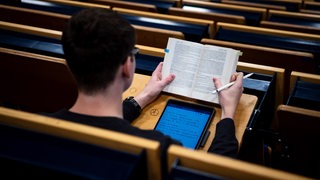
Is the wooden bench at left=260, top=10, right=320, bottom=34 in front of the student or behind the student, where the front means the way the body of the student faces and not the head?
in front

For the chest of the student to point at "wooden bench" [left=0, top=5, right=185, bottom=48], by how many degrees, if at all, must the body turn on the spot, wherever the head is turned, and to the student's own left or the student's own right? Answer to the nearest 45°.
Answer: approximately 45° to the student's own left

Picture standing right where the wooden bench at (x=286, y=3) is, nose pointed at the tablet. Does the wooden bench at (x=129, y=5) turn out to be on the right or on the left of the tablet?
right

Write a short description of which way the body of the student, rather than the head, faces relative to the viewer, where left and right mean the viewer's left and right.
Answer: facing away from the viewer and to the right of the viewer

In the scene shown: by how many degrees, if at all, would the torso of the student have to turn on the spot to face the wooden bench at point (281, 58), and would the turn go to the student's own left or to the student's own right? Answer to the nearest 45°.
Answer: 0° — they already face it

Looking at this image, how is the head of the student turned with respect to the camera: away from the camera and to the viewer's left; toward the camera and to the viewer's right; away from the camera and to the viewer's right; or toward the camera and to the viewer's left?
away from the camera and to the viewer's right

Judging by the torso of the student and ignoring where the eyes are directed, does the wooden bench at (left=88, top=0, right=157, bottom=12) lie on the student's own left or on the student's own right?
on the student's own left

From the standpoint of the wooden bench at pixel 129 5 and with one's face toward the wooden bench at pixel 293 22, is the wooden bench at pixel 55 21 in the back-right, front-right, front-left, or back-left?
back-right

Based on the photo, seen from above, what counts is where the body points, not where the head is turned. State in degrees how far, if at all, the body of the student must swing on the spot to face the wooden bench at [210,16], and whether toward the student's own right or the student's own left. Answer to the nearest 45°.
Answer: approximately 45° to the student's own left

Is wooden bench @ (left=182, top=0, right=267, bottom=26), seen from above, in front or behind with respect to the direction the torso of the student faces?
in front
